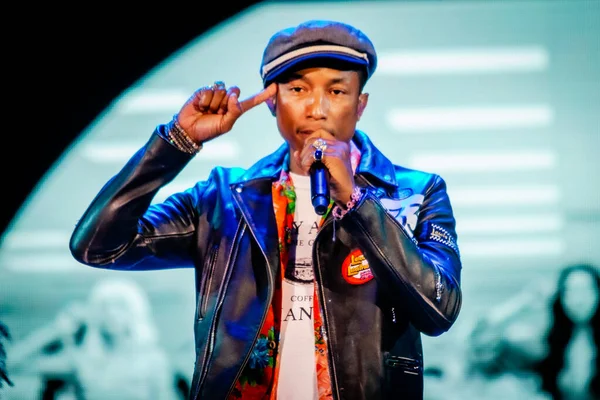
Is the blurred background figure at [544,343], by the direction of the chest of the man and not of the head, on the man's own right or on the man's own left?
on the man's own left

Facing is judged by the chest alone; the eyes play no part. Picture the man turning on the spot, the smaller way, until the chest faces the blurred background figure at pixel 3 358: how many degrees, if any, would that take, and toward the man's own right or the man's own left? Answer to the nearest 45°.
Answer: approximately 135° to the man's own right

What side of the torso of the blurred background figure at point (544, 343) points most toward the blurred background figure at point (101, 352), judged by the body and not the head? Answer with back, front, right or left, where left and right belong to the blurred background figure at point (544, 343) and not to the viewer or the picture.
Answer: right

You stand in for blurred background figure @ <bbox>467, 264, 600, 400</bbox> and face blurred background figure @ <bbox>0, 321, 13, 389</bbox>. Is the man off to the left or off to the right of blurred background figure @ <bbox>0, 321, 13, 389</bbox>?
left

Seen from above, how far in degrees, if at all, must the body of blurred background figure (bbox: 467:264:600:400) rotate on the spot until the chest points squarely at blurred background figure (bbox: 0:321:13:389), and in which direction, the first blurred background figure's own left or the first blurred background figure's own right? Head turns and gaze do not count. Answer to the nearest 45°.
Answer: approximately 90° to the first blurred background figure's own right

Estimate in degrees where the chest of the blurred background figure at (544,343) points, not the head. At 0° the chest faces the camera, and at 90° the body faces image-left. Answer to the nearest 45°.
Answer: approximately 0°

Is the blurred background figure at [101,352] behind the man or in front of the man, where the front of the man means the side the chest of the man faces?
behind

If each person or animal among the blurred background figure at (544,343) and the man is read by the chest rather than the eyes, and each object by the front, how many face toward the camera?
2
